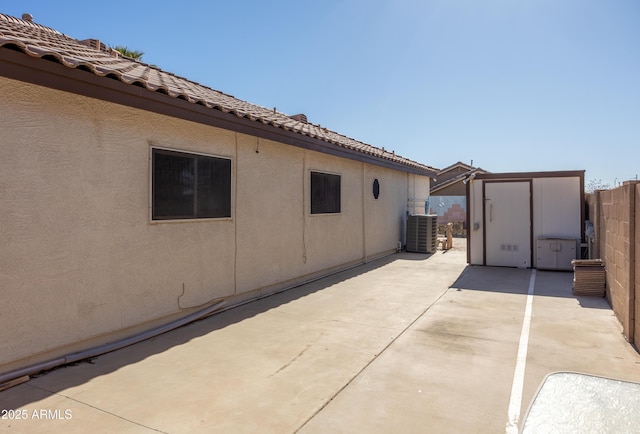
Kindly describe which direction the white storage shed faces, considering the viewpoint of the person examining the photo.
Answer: facing the viewer
